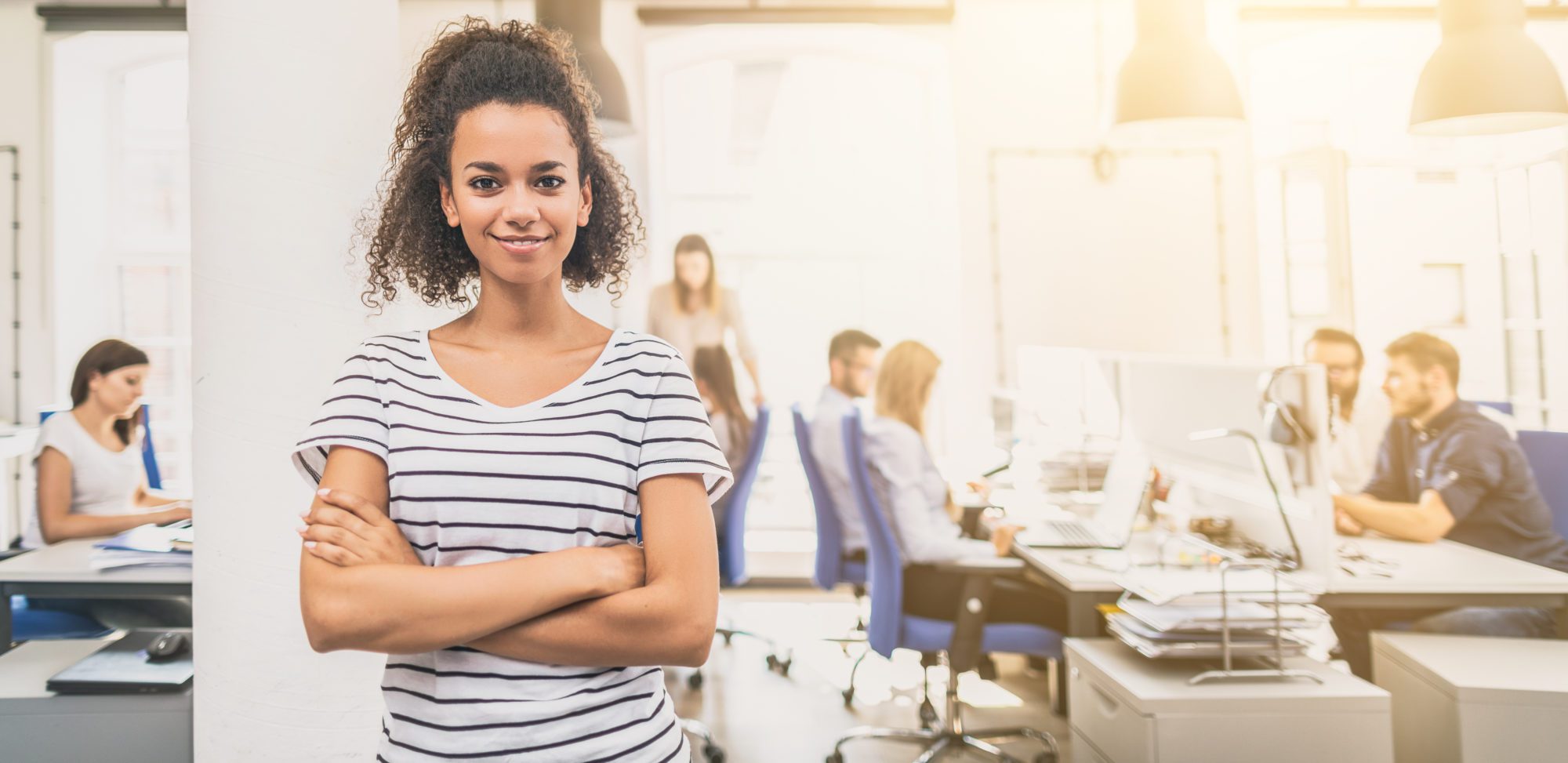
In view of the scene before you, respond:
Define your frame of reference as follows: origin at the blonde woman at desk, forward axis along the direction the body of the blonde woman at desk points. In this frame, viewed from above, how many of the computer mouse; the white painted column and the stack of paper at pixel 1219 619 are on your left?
0

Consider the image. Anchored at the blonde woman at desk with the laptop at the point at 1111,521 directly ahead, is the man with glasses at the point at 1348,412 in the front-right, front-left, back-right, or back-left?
front-left

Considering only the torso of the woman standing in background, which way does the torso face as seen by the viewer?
toward the camera

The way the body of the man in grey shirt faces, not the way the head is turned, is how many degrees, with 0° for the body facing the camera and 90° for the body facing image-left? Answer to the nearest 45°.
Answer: approximately 270°

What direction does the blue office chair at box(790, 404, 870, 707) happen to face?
to the viewer's right

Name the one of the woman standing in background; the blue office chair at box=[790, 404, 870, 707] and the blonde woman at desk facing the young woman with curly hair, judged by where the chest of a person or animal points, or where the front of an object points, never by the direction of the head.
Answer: the woman standing in background

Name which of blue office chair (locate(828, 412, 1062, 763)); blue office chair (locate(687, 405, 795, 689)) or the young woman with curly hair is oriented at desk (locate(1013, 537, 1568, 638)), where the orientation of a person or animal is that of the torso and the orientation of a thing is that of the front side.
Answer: blue office chair (locate(828, 412, 1062, 763))

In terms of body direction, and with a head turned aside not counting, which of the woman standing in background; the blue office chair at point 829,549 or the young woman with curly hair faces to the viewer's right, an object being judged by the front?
the blue office chair

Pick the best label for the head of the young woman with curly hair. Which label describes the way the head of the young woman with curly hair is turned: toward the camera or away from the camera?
toward the camera

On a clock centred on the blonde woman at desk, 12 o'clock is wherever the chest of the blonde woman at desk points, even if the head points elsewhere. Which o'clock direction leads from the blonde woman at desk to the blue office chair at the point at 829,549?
The blue office chair is roughly at 8 o'clock from the blonde woman at desk.

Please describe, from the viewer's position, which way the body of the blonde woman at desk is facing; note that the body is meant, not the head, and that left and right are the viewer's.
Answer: facing to the right of the viewer

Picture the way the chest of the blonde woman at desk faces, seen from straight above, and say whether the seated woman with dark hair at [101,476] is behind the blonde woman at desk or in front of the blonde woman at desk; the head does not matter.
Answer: behind

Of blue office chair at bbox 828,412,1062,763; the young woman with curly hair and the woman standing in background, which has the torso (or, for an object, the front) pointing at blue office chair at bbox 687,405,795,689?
the woman standing in background

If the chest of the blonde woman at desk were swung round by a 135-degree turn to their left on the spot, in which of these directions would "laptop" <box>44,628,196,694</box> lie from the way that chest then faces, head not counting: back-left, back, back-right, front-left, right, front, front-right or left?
left
